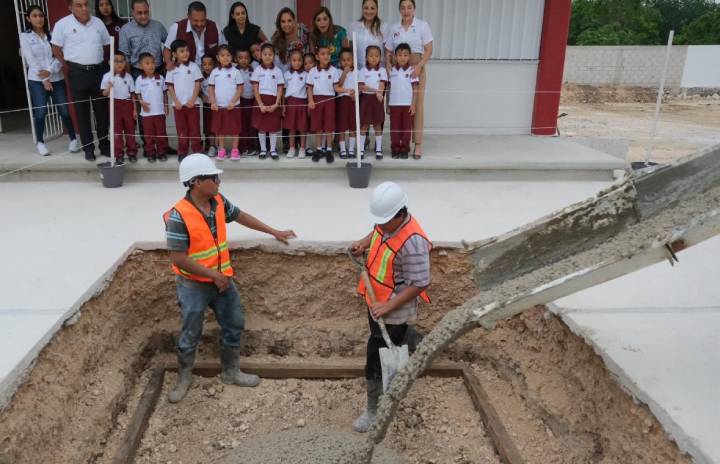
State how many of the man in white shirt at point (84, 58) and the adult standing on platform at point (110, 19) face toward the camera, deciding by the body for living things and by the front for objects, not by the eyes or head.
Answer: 2

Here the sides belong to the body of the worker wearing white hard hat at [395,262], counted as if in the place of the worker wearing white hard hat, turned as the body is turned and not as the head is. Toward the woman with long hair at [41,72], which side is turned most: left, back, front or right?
right

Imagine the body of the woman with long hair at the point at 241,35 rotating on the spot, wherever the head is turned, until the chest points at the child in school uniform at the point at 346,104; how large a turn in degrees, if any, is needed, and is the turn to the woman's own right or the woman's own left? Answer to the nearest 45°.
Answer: approximately 90° to the woman's own left

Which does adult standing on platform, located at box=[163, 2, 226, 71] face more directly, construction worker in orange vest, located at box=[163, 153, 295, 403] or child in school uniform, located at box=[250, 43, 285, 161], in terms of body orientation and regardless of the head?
the construction worker in orange vest

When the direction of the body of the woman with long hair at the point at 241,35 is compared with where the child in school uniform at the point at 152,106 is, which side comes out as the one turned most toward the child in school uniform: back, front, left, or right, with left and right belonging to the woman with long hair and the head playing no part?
right

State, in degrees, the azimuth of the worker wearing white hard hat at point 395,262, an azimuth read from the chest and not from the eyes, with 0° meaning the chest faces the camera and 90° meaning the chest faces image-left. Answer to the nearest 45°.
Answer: approximately 45°

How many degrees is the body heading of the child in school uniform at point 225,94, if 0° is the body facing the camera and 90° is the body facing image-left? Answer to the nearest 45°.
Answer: approximately 0°

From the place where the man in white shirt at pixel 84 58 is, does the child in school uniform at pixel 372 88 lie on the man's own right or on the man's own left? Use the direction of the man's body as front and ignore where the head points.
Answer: on the man's own left

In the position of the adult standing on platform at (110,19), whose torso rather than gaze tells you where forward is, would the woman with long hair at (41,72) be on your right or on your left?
on your right

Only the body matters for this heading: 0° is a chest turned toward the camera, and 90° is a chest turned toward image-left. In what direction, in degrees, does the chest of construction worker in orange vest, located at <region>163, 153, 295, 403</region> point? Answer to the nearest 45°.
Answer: approximately 315°

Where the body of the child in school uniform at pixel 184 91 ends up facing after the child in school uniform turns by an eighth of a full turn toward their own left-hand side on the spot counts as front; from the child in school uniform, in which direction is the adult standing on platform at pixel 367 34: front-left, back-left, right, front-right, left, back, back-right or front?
front-left
